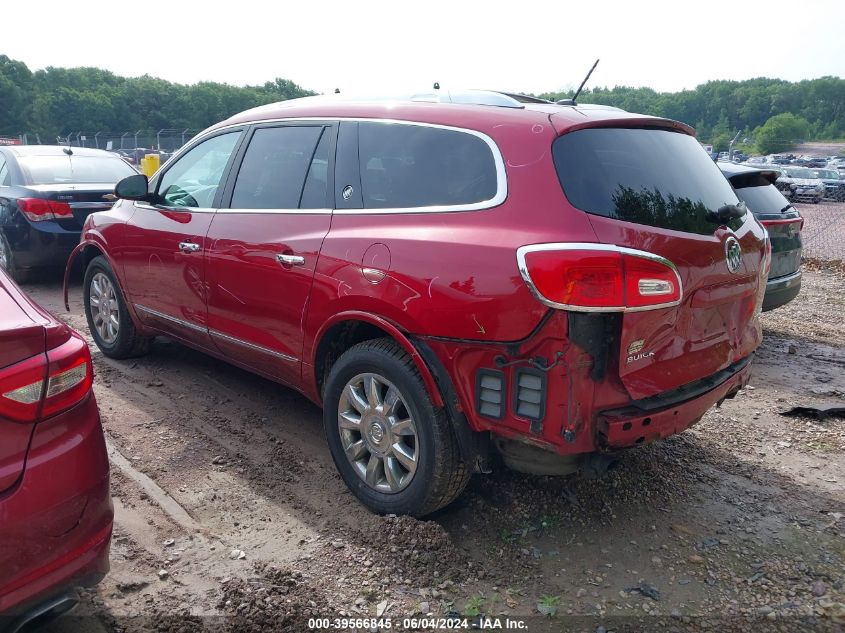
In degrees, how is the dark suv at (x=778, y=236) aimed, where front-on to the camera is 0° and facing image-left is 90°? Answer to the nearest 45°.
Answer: approximately 135°

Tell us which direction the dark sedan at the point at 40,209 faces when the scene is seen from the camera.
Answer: facing away from the viewer and to the left of the viewer

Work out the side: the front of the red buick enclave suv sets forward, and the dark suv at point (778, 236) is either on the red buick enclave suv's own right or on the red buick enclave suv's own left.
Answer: on the red buick enclave suv's own right

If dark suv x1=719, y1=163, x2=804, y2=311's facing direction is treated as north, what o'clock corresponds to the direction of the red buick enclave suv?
The red buick enclave suv is roughly at 8 o'clock from the dark suv.

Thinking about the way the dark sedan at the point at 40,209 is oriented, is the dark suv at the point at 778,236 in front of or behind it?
behind

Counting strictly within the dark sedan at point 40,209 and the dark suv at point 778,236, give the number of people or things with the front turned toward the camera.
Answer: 0

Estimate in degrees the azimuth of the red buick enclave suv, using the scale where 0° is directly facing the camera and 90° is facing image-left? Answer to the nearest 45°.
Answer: approximately 135°

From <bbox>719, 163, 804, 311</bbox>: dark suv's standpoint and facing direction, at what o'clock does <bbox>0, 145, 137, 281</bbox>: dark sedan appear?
<bbox>0, 145, 137, 281</bbox>: dark sedan is roughly at 10 o'clock from <bbox>719, 163, 804, 311</bbox>: dark suv.

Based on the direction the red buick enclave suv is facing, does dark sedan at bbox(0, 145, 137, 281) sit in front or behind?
in front
